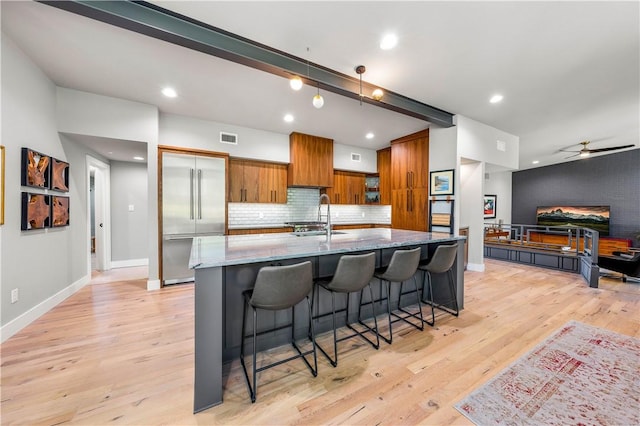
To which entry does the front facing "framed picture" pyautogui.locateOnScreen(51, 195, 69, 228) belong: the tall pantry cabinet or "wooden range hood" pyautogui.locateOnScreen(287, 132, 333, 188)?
the tall pantry cabinet

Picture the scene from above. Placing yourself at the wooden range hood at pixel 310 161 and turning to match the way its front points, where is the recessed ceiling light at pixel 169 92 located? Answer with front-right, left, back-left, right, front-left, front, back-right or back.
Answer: right

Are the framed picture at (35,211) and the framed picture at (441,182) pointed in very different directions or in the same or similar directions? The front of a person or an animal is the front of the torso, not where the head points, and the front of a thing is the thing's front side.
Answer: very different directions

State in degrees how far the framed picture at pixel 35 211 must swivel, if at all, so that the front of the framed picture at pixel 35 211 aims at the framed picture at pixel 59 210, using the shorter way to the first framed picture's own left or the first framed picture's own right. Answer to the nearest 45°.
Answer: approximately 90° to the first framed picture's own left

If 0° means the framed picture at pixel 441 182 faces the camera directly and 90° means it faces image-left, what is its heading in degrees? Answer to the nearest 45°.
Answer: approximately 45°

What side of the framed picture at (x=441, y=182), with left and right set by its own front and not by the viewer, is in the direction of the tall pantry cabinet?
right
